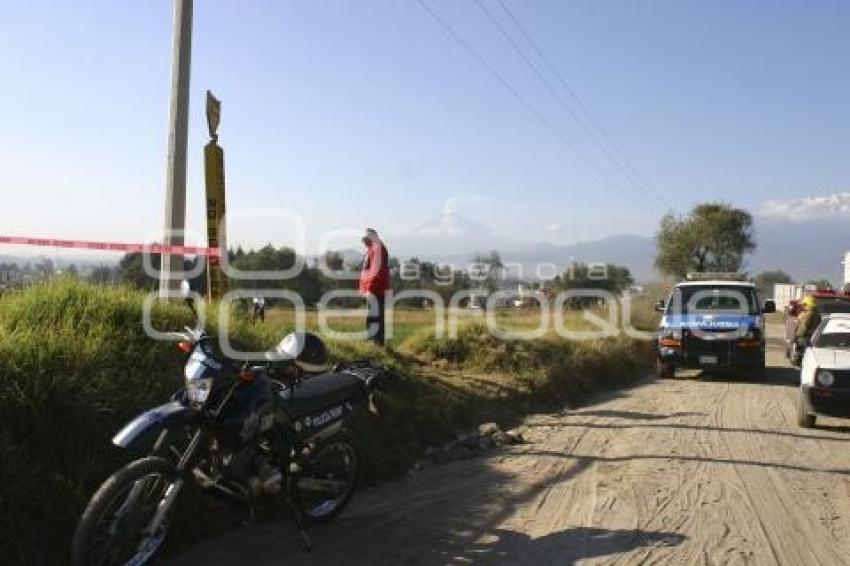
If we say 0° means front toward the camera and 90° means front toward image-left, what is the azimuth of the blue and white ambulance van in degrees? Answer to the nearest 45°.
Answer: approximately 0°

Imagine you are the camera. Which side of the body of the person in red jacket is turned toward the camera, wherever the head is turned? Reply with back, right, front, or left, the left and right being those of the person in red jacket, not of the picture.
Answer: left

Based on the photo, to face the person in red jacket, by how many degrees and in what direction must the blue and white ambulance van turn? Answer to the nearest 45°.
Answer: approximately 45° to its right
